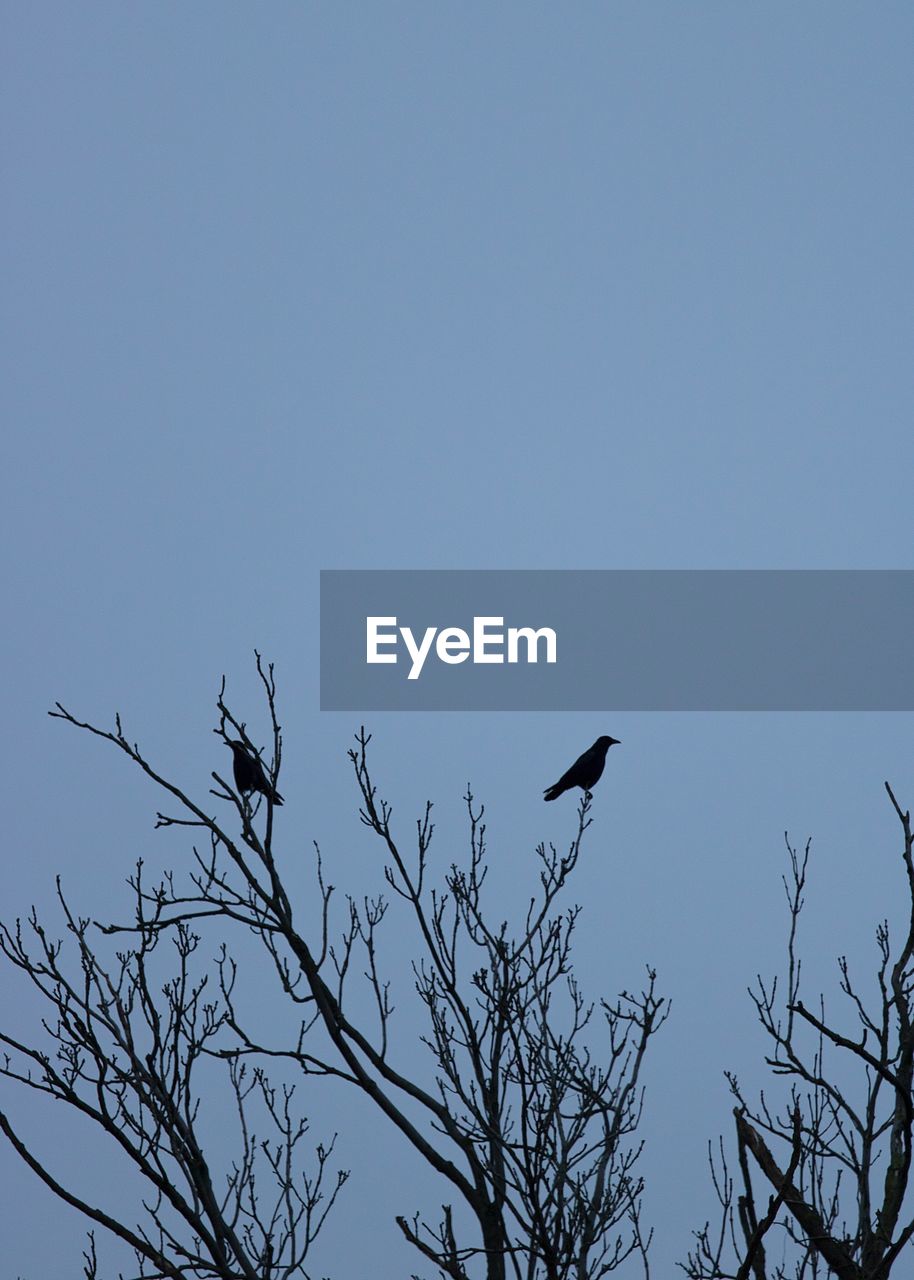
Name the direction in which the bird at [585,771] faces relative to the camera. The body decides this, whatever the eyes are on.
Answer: to the viewer's right
